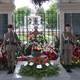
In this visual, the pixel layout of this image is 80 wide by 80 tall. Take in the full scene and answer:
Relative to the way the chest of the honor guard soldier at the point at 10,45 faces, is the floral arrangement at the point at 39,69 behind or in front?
in front

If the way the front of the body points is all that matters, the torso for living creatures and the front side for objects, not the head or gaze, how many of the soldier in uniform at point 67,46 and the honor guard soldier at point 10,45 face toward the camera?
2

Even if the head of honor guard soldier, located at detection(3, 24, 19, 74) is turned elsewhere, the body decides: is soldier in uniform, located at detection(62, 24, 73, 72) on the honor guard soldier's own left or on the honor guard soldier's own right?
on the honor guard soldier's own left

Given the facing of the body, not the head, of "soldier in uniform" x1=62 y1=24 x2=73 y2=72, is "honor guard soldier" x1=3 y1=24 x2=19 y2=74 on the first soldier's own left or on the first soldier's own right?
on the first soldier's own right

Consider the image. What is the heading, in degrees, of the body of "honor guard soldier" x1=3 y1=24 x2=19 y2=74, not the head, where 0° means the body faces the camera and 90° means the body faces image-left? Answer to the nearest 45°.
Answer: approximately 0°

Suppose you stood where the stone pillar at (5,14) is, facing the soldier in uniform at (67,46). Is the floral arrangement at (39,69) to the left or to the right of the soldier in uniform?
right

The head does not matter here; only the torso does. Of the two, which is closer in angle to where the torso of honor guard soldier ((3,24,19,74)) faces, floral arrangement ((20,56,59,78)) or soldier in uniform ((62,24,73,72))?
the floral arrangement

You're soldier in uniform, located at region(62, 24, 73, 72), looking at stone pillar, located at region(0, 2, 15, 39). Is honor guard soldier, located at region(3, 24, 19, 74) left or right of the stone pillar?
left

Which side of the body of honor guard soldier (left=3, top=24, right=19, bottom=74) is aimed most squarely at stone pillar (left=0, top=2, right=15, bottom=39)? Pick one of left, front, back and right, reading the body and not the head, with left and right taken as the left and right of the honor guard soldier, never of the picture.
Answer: back

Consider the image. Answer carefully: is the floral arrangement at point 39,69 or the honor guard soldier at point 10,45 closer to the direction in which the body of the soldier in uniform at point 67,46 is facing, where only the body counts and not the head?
the floral arrangement

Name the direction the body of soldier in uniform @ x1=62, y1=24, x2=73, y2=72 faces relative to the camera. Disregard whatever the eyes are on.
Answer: toward the camera

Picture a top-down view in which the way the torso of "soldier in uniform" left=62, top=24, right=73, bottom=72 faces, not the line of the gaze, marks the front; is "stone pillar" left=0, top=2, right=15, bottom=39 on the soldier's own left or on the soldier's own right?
on the soldier's own right
